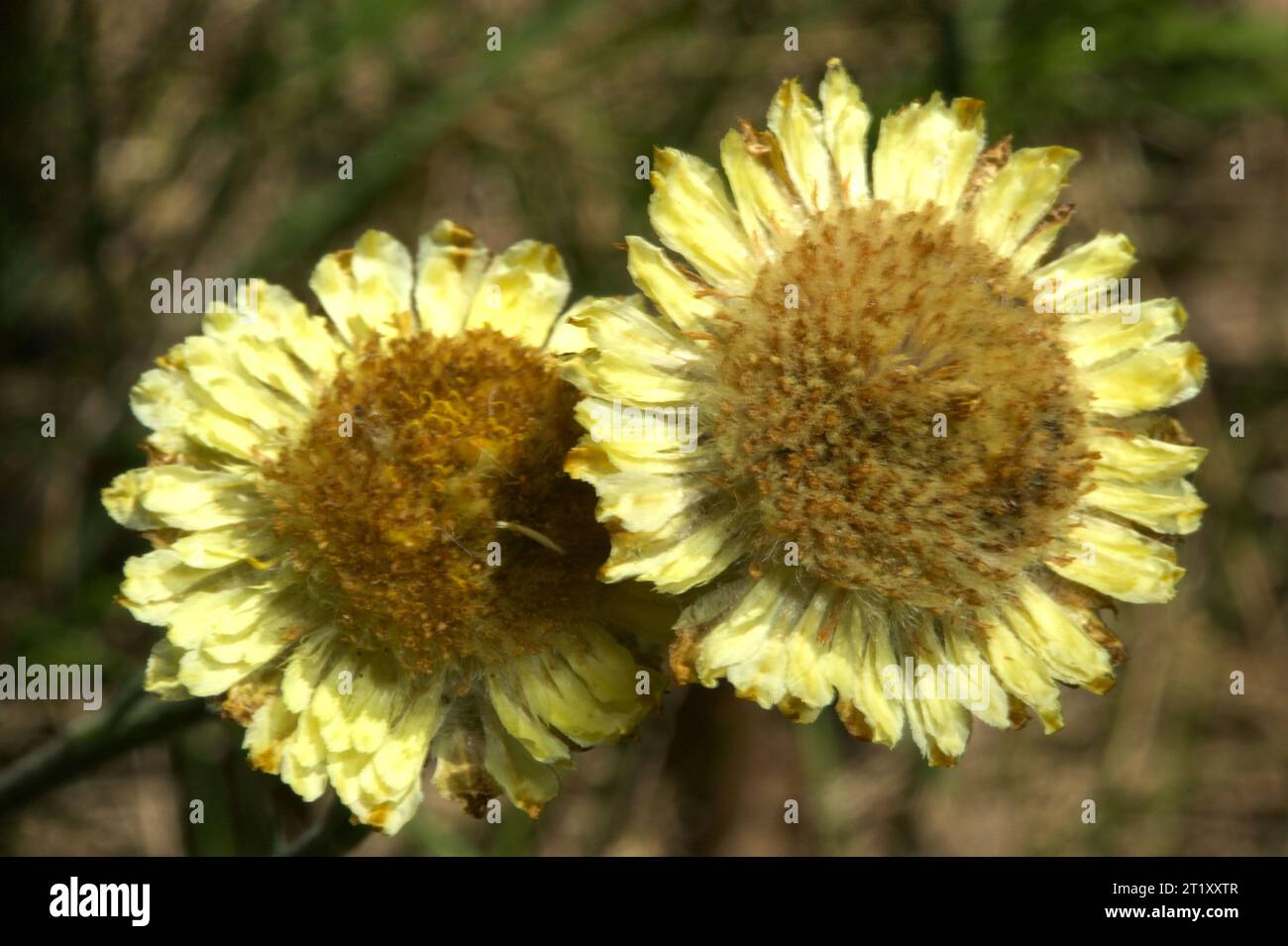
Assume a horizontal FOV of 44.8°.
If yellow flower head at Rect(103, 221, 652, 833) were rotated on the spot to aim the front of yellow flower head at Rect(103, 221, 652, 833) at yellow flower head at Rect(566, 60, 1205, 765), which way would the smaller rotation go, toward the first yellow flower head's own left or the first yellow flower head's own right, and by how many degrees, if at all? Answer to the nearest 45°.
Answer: approximately 90° to the first yellow flower head's own left

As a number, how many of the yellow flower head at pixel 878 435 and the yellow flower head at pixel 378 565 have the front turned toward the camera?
2

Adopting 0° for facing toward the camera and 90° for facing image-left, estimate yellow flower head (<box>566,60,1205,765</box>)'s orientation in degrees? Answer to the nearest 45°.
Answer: approximately 0°

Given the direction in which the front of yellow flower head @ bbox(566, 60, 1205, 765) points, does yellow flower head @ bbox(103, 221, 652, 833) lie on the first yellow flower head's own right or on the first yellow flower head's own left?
on the first yellow flower head's own right
